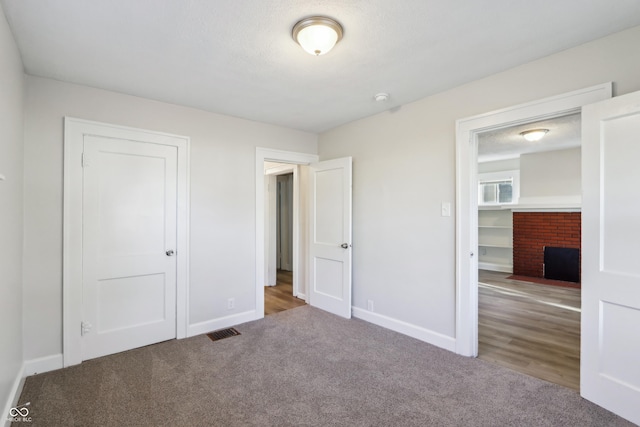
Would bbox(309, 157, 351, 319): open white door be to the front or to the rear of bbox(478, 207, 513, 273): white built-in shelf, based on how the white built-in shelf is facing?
to the front

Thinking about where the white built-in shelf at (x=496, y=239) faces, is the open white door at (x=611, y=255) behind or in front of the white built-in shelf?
in front

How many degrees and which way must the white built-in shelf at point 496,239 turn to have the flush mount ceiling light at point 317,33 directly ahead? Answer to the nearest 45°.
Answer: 0° — it already faces it

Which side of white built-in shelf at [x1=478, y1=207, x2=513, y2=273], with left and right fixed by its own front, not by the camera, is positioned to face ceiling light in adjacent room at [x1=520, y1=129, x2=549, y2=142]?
front

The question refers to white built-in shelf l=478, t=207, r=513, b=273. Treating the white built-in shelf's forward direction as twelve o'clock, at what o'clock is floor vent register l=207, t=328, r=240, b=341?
The floor vent register is roughly at 1 o'clock from the white built-in shelf.

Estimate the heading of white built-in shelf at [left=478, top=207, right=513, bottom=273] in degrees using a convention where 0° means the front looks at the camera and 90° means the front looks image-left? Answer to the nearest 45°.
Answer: approximately 0°

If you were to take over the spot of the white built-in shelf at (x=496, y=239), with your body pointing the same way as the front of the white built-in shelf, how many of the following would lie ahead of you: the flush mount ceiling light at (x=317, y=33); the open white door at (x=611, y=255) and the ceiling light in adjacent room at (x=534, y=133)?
3
